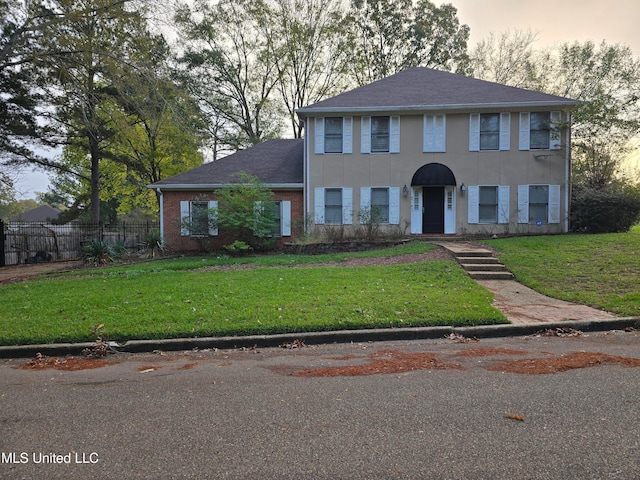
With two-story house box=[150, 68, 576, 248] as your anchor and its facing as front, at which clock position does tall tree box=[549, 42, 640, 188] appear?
The tall tree is roughly at 8 o'clock from the two-story house.

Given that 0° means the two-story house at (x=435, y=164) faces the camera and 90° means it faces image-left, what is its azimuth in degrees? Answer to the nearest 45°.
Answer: approximately 0°

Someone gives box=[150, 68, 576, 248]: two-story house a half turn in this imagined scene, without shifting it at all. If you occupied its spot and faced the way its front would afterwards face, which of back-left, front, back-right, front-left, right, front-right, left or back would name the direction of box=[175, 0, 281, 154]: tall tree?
front-left

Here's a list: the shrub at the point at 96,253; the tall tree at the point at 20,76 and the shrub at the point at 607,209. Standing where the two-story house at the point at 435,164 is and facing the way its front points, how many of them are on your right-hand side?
2

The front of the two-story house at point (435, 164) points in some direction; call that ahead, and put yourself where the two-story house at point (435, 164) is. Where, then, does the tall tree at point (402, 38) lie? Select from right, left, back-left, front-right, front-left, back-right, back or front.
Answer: back

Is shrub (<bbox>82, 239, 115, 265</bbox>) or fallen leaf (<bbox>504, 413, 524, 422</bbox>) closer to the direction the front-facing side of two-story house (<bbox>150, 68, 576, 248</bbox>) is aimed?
the fallen leaf

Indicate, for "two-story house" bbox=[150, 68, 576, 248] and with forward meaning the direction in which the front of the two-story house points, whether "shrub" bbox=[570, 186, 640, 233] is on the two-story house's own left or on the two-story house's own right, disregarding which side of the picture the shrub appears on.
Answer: on the two-story house's own left

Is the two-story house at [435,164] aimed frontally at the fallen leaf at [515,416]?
yes

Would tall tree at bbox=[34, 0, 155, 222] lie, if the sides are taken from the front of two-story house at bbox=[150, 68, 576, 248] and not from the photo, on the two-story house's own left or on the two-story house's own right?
on the two-story house's own right

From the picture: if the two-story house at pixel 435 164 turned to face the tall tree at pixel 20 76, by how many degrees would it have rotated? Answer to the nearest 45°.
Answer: approximately 90° to its right

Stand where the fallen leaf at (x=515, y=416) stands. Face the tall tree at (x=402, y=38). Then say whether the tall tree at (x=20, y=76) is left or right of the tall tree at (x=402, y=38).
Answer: left

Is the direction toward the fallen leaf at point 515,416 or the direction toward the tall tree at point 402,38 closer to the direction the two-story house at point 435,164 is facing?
the fallen leaf
